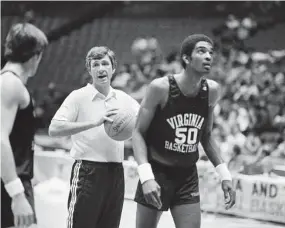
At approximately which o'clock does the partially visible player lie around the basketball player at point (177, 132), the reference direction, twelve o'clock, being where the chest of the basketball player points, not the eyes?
The partially visible player is roughly at 3 o'clock from the basketball player.

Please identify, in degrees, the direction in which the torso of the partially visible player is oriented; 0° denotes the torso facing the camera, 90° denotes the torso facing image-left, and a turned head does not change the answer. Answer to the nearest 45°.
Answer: approximately 270°

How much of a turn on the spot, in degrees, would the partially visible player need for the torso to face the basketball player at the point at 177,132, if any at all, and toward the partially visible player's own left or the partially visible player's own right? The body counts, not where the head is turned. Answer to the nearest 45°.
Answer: approximately 45° to the partially visible player's own left

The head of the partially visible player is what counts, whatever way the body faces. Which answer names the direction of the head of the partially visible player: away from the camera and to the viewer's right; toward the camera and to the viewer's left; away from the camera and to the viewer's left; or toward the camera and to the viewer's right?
away from the camera and to the viewer's right

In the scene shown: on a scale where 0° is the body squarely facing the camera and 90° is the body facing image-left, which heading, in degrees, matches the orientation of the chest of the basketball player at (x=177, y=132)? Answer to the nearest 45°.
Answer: approximately 315°
